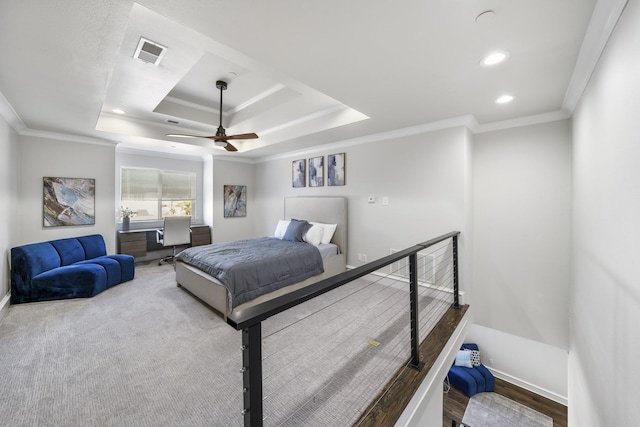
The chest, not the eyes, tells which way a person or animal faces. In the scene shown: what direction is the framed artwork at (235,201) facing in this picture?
toward the camera

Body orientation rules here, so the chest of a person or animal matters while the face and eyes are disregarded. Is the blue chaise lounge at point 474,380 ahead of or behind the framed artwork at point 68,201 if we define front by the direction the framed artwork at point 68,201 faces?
ahead

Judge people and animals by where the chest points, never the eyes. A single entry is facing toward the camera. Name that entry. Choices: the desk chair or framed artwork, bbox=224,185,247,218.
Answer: the framed artwork

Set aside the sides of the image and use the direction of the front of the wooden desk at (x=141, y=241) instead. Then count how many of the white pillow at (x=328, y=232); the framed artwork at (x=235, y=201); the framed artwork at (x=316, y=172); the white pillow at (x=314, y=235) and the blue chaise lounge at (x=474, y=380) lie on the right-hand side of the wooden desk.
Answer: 0

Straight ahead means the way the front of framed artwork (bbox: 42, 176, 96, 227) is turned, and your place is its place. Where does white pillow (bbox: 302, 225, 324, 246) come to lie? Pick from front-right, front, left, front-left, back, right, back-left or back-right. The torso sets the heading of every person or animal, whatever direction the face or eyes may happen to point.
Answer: front-left

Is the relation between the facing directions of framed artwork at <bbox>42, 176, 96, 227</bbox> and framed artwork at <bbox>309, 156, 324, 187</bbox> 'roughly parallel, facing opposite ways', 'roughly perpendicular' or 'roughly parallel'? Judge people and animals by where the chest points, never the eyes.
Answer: roughly perpendicular

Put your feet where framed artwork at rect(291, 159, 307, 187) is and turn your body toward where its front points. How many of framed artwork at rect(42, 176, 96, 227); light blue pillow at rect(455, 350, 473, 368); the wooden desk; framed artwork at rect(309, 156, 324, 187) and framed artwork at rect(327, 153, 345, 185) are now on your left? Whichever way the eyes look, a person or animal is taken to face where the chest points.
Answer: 3

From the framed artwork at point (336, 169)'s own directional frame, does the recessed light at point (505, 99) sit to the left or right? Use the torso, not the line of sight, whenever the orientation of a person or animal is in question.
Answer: on its left

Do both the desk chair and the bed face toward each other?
no

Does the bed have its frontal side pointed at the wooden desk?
no

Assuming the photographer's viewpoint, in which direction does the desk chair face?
facing away from the viewer and to the left of the viewer

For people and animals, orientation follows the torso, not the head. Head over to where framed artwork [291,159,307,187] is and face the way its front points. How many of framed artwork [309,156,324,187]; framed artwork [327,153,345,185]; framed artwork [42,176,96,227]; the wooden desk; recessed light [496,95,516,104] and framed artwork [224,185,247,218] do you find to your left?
3

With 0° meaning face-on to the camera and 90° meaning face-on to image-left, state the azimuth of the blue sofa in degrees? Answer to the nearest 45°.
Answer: approximately 315°

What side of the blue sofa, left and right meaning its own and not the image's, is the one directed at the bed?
front

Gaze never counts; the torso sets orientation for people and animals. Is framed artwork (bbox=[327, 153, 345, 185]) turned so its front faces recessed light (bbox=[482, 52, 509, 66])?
no

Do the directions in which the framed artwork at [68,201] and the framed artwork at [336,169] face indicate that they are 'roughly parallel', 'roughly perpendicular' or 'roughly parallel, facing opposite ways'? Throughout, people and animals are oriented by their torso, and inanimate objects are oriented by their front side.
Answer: roughly perpendicular
